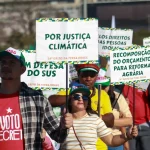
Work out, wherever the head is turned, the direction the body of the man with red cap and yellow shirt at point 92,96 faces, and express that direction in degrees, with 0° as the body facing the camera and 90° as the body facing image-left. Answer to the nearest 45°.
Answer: approximately 0°

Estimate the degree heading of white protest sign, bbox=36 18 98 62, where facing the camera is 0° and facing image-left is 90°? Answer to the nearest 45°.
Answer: approximately 0°

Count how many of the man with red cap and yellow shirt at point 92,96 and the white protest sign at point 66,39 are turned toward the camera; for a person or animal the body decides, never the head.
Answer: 2
